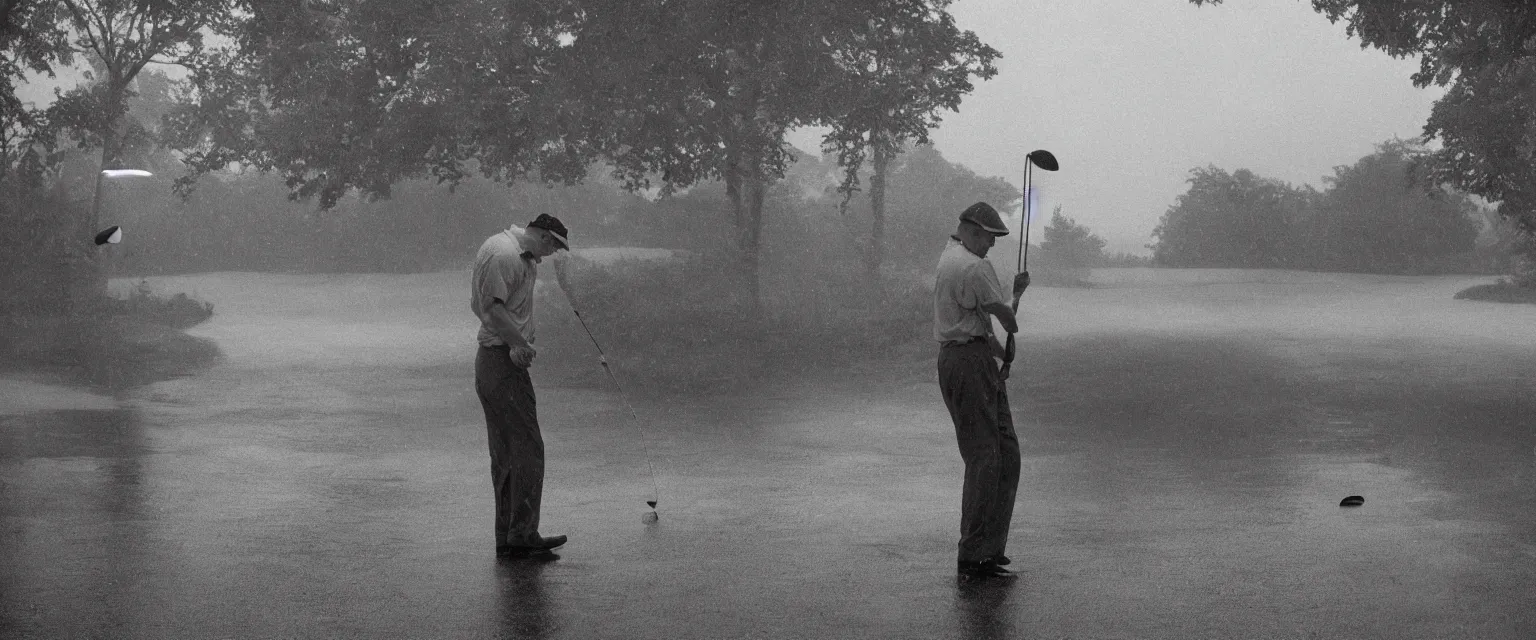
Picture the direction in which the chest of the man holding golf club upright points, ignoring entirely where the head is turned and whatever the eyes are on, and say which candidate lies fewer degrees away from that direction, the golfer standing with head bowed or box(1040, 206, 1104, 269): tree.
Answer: the tree

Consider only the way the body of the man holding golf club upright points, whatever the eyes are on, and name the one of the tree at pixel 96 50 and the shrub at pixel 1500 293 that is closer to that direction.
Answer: the shrub

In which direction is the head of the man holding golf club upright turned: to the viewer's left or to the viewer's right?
to the viewer's right

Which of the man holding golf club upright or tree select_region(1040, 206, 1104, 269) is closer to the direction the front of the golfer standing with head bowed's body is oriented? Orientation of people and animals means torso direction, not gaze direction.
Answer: the man holding golf club upright

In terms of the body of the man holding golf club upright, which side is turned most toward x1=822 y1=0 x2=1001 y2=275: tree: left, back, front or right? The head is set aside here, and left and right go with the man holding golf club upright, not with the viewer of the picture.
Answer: left

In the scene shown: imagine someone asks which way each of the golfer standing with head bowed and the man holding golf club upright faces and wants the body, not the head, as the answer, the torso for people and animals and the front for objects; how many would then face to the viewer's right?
2

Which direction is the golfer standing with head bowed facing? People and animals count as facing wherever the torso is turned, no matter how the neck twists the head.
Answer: to the viewer's right

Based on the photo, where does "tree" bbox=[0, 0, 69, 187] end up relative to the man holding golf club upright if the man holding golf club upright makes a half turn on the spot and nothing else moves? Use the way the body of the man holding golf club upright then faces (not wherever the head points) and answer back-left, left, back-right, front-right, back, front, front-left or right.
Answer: front-right

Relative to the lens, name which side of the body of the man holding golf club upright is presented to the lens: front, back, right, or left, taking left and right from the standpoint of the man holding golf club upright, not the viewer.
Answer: right

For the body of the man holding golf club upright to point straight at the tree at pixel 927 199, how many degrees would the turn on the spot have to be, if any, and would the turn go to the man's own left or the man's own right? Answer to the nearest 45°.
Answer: approximately 90° to the man's own left
